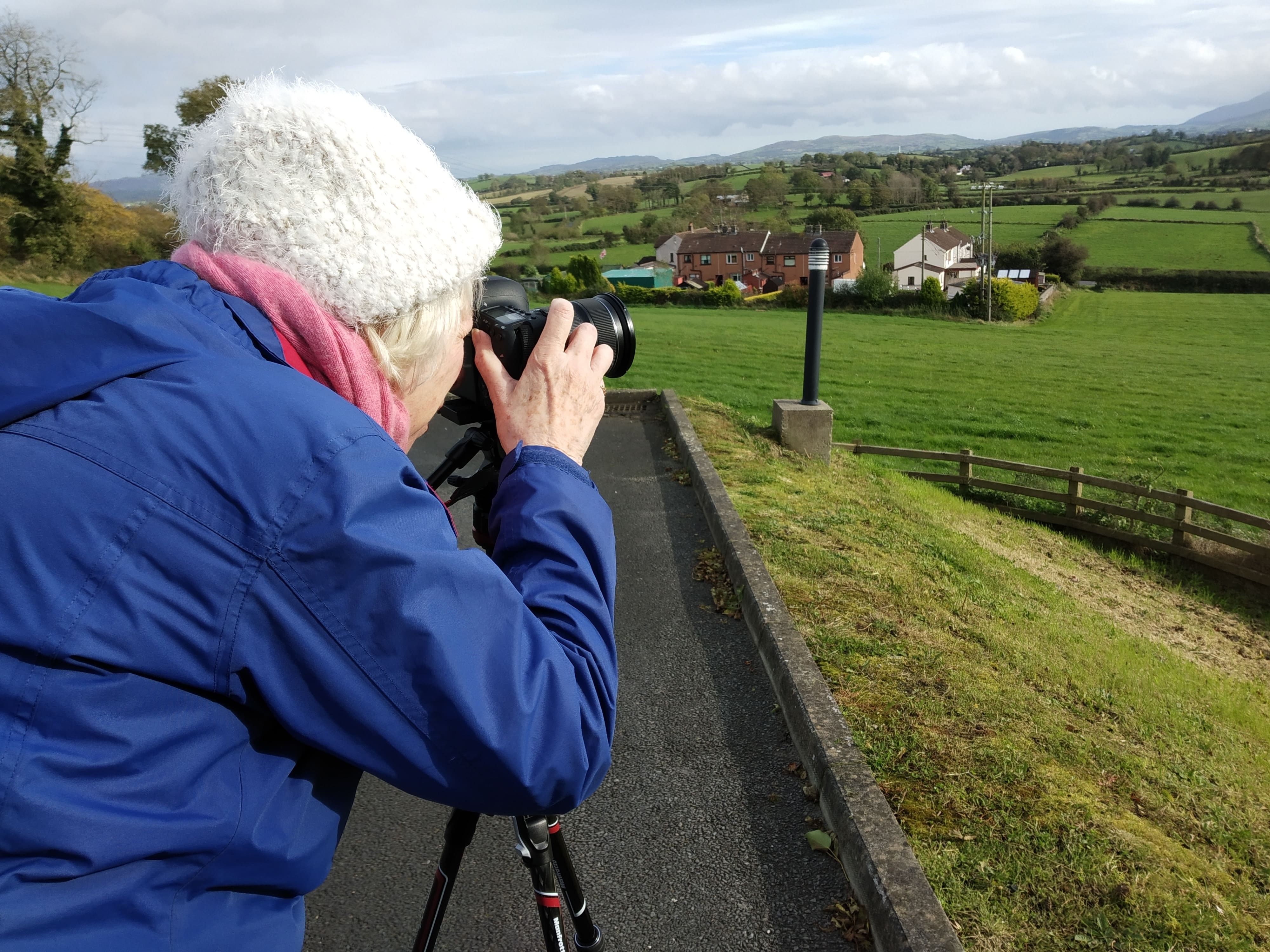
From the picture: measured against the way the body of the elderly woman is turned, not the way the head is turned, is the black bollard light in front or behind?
in front

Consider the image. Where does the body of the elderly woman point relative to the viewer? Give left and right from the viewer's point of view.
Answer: facing away from the viewer and to the right of the viewer

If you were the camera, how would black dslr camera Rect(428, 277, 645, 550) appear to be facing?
facing away from the viewer and to the right of the viewer

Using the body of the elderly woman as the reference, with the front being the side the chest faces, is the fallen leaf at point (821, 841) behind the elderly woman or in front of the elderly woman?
in front

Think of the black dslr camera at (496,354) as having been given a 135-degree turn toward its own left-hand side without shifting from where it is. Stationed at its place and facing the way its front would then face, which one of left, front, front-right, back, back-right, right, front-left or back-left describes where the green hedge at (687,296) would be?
right

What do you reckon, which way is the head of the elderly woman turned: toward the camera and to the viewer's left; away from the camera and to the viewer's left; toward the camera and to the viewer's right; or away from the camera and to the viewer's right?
away from the camera and to the viewer's right

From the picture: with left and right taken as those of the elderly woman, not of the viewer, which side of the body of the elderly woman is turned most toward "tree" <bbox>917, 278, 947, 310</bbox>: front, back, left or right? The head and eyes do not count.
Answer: front
